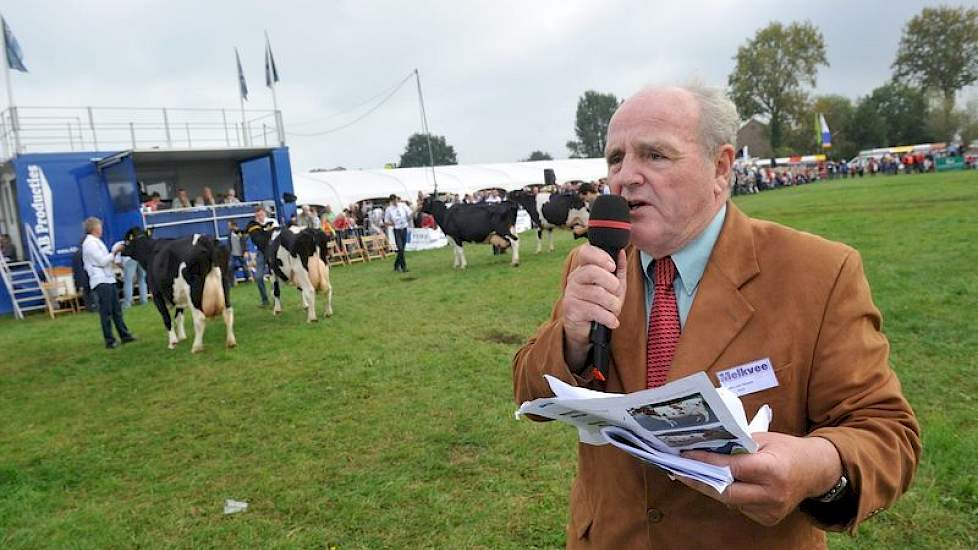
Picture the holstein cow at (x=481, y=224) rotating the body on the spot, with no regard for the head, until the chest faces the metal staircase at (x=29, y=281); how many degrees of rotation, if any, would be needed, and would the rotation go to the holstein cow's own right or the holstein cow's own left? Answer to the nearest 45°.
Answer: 0° — it already faces it

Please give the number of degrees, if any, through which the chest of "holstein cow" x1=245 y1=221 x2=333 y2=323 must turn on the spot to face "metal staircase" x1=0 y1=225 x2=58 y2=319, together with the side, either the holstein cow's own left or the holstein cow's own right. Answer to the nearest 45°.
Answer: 0° — it already faces it

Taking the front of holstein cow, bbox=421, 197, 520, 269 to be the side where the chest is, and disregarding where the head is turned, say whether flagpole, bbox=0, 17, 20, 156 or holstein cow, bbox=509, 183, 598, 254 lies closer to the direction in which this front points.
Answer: the flagpole

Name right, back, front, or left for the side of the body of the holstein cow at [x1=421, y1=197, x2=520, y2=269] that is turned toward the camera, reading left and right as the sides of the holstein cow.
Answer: left

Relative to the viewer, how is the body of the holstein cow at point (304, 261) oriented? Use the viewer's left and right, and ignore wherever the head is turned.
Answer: facing away from the viewer and to the left of the viewer
